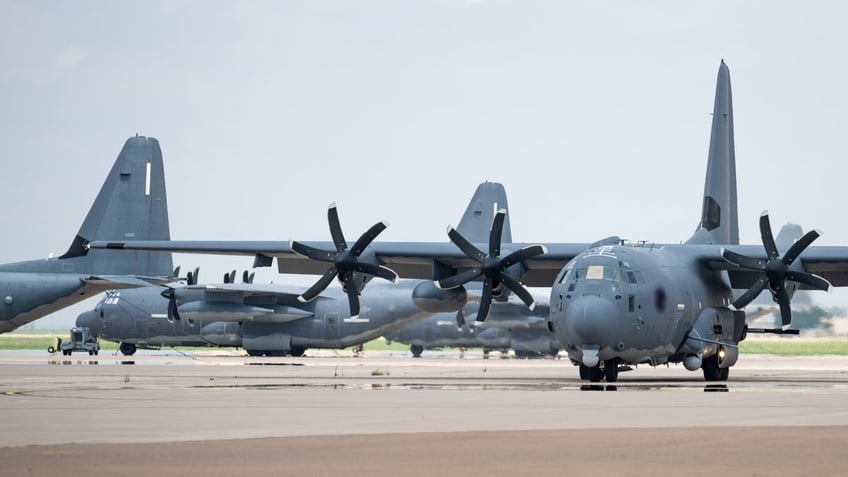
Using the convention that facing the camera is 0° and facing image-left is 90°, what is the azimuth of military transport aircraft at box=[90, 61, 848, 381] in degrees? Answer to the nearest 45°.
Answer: approximately 0°
